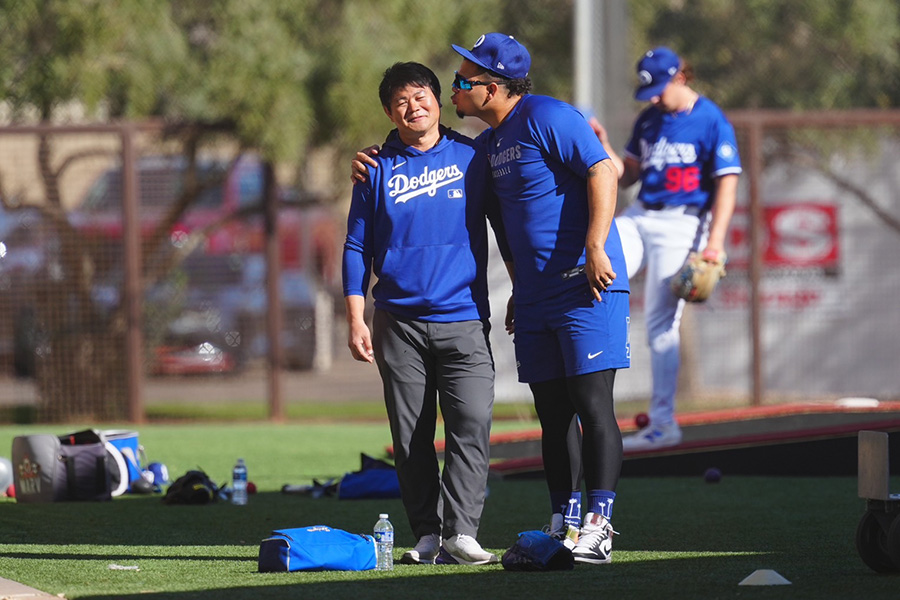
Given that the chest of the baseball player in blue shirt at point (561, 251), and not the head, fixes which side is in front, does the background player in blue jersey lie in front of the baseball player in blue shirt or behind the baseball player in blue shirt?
behind

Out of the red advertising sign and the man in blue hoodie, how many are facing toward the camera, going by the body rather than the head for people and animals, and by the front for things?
2

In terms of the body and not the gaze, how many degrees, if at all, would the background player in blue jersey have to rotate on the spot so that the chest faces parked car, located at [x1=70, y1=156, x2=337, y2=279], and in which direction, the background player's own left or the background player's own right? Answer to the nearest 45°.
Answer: approximately 90° to the background player's own right

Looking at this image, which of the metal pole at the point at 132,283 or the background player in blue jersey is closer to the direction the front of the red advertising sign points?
the background player in blue jersey

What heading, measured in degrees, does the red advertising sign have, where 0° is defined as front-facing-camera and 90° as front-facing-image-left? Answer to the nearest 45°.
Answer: approximately 0°

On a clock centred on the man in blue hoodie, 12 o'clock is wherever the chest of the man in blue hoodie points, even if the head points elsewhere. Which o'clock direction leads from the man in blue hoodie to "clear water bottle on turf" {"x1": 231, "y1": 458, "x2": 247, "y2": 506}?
The clear water bottle on turf is roughly at 5 o'clock from the man in blue hoodie.

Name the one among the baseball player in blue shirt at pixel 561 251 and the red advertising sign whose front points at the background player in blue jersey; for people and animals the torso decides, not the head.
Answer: the red advertising sign

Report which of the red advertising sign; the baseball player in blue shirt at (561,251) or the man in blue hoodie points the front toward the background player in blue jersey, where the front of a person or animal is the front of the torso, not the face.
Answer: the red advertising sign

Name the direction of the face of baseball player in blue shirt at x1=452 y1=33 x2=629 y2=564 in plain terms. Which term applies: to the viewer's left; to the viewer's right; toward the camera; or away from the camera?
to the viewer's left

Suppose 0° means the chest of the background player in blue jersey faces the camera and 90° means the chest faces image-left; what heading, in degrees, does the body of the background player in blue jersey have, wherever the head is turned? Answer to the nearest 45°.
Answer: approximately 45°

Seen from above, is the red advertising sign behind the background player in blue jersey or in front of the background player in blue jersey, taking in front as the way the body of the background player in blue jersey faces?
behind

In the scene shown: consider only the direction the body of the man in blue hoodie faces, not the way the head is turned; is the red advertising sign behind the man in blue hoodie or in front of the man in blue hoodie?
behind
